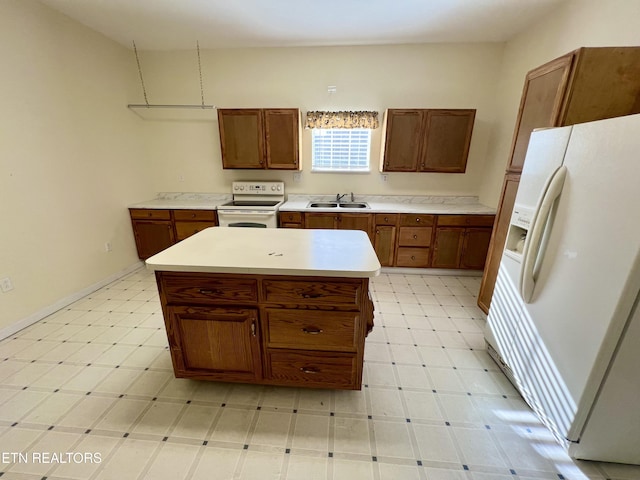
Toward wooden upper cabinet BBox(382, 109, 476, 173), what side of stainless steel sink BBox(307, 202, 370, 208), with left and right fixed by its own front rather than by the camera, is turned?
left

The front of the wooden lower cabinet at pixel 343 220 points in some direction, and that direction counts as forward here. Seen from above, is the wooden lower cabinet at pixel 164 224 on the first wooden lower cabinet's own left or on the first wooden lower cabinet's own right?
on the first wooden lower cabinet's own right

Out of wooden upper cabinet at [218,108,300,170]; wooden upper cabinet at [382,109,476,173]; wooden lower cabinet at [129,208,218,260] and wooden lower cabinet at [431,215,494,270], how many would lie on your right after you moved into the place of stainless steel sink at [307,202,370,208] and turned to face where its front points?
2

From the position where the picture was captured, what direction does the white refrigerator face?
facing the viewer and to the left of the viewer

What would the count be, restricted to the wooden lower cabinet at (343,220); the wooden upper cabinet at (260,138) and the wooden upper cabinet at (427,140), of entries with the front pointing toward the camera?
3

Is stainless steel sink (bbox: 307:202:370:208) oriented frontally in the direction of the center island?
yes

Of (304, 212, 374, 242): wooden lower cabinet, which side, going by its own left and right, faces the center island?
front

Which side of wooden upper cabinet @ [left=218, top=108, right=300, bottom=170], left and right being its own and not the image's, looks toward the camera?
front

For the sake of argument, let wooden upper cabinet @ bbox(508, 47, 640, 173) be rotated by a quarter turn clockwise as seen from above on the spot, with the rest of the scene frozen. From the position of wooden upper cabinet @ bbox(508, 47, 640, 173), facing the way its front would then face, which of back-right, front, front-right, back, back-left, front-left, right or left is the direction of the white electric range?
front-left

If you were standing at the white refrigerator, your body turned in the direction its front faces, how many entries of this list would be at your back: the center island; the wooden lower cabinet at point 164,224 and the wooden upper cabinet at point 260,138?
0

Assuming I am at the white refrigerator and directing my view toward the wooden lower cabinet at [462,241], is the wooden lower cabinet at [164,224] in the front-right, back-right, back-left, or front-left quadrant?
front-left

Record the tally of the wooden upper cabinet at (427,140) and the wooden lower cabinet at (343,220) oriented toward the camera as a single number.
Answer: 2

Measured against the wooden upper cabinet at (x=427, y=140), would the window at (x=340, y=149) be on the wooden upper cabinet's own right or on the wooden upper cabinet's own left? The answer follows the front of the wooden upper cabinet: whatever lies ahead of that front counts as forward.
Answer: on the wooden upper cabinet's own right

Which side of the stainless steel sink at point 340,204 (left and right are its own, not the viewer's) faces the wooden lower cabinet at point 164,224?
right

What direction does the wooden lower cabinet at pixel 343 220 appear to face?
toward the camera

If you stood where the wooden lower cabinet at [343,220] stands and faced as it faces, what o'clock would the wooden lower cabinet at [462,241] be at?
the wooden lower cabinet at [462,241] is roughly at 9 o'clock from the wooden lower cabinet at [343,220].
